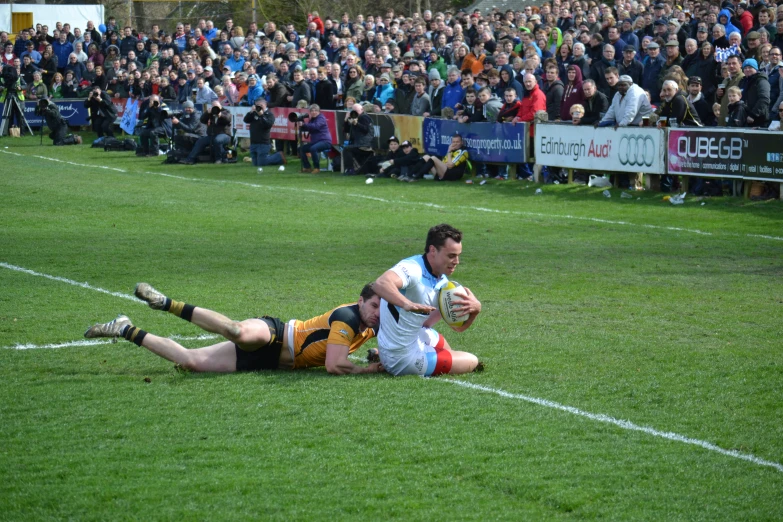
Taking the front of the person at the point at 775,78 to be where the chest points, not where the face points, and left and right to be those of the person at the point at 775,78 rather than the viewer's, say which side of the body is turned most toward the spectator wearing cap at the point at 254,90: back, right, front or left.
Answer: right

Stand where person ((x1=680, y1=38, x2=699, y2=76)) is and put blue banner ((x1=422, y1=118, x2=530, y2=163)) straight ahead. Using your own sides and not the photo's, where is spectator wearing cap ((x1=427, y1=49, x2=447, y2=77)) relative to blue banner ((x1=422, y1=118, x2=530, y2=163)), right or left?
right

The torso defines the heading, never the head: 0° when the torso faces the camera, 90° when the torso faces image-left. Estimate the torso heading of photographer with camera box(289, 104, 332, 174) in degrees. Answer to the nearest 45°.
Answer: approximately 45°

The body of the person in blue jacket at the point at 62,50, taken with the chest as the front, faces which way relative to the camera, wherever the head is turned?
toward the camera

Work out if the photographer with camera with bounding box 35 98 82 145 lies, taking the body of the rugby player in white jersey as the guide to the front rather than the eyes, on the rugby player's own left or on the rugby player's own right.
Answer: on the rugby player's own left

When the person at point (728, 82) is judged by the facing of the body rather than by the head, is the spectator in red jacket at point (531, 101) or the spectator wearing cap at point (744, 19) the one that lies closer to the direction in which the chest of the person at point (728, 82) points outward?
the spectator in red jacket

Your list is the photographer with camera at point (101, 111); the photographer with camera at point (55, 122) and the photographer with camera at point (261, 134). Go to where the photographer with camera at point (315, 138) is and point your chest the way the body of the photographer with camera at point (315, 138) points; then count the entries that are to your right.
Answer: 3

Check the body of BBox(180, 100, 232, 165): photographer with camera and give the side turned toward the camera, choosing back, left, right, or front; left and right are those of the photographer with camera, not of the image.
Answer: front

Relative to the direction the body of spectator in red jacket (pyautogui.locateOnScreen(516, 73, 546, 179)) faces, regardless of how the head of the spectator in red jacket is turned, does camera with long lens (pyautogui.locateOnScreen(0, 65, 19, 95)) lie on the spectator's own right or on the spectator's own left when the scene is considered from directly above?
on the spectator's own right

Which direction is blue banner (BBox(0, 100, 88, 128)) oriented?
toward the camera

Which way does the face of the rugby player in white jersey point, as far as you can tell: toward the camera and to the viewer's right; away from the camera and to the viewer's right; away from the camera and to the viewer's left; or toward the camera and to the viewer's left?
toward the camera and to the viewer's right

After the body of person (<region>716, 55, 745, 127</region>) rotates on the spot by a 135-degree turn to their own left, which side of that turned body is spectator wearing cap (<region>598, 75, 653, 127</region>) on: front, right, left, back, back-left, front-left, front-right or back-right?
back

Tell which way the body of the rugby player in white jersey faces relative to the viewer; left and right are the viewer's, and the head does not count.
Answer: facing to the right of the viewer

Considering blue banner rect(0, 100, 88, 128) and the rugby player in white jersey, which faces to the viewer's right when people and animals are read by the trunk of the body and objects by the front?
the rugby player in white jersey

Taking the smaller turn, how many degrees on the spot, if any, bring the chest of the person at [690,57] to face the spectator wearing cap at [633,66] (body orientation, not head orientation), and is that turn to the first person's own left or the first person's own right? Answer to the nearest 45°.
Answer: approximately 90° to the first person's own right

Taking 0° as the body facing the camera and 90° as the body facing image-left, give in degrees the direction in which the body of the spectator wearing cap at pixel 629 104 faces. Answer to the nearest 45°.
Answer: approximately 45°

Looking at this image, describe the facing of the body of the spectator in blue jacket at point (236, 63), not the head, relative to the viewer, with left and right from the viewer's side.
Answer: facing the viewer
